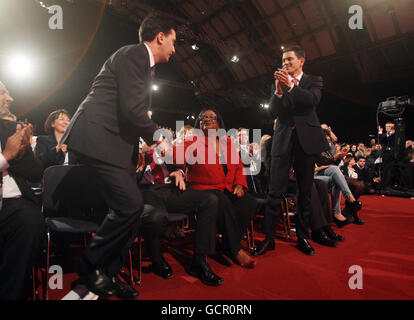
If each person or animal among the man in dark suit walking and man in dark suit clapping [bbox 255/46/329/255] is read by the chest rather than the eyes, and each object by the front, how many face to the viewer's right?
1

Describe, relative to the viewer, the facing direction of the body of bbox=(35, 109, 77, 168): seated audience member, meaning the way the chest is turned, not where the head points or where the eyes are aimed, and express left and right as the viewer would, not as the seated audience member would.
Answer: facing the viewer and to the right of the viewer

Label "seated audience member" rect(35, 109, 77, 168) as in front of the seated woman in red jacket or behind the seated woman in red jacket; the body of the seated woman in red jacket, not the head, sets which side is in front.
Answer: behind

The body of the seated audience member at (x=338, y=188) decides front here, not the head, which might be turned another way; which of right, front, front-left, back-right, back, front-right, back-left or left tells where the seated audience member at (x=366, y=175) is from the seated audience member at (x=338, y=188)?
back-left

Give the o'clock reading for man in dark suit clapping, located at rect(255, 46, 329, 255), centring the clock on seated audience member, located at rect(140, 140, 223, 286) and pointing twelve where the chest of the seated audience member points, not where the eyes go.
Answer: The man in dark suit clapping is roughly at 10 o'clock from the seated audience member.

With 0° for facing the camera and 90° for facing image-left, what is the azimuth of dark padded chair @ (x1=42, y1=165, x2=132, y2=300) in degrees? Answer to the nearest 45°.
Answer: approximately 315°

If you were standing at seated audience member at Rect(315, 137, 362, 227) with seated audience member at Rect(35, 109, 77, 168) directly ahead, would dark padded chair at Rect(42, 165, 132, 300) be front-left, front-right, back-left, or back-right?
front-left

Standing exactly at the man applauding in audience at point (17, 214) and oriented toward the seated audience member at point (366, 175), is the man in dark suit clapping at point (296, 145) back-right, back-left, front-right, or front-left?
front-right

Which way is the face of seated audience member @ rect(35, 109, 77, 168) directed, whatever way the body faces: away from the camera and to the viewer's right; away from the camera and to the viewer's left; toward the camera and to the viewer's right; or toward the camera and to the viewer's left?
toward the camera and to the viewer's right

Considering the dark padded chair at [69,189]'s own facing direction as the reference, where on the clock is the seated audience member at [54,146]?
The seated audience member is roughly at 7 o'clock from the dark padded chair.
